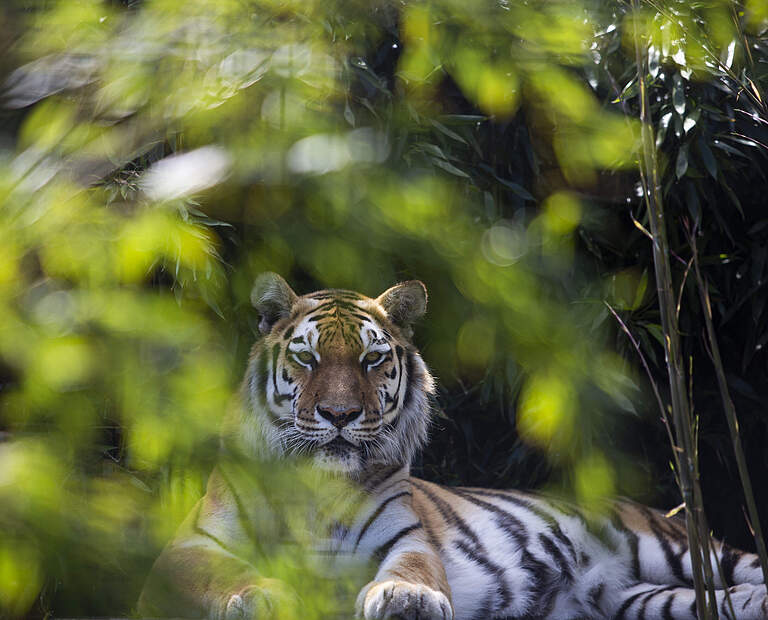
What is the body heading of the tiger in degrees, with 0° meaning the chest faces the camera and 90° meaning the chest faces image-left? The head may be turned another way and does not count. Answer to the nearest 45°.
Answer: approximately 45°

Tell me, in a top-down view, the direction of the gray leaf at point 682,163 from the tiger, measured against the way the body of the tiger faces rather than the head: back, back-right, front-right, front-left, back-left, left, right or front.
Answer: back

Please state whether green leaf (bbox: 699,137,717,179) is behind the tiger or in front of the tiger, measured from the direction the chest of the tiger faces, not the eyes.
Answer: behind

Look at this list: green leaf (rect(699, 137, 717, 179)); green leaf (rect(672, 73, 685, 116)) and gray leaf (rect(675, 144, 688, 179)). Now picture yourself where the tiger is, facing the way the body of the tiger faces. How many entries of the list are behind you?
3
